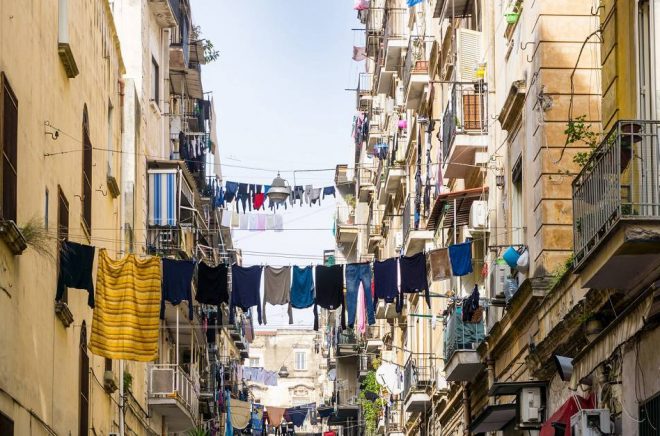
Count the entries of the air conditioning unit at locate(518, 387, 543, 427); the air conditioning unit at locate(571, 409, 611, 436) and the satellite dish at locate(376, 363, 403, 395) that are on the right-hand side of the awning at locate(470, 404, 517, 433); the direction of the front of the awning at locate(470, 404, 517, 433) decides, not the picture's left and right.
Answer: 1

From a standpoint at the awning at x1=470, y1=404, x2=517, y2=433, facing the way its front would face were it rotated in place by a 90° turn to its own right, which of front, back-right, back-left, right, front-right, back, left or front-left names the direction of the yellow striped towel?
left

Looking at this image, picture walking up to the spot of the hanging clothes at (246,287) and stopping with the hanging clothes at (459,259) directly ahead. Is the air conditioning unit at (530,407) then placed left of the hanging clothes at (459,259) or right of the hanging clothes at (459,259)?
right

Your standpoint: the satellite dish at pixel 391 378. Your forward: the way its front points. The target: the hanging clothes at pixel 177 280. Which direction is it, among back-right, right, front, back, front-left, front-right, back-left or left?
front-left

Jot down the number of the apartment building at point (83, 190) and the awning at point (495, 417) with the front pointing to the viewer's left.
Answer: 1

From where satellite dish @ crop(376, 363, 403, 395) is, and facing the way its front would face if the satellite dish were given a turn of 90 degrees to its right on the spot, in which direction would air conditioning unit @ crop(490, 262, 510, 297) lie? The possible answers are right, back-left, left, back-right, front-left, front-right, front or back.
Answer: back-left

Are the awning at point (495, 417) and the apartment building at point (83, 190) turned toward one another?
yes

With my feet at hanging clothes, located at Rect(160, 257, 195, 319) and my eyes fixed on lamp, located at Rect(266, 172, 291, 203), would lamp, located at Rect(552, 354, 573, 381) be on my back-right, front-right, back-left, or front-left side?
back-right

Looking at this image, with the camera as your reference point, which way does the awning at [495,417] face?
facing to the left of the viewer

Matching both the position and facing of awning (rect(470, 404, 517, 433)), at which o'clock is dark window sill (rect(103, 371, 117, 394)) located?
The dark window sill is roughly at 1 o'clock from the awning.

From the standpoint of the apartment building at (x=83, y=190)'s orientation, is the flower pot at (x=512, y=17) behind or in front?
in front

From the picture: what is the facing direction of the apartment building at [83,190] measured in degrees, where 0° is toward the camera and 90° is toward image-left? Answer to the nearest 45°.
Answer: approximately 270°

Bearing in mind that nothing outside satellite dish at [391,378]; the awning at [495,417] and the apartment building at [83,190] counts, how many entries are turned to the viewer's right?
1

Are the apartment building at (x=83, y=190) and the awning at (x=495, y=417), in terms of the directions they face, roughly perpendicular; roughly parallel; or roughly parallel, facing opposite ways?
roughly parallel, facing opposite ways

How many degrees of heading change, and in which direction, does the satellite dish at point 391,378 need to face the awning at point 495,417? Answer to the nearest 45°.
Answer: approximately 45° to its left

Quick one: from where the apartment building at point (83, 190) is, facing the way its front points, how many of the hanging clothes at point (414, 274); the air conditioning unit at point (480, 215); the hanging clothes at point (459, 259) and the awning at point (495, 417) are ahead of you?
4

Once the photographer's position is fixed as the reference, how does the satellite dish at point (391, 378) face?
facing the viewer and to the left of the viewer
